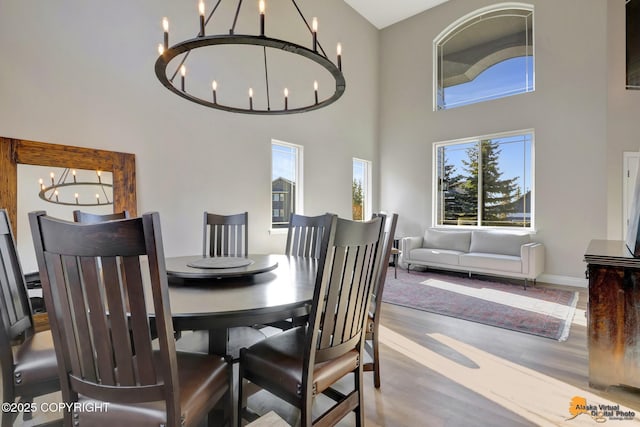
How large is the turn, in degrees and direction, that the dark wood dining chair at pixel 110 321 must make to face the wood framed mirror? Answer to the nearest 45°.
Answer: approximately 45° to its left

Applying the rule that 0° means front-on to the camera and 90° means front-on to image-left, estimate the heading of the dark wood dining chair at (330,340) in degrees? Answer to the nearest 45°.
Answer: approximately 135°

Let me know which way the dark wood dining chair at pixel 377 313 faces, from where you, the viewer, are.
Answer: facing to the left of the viewer

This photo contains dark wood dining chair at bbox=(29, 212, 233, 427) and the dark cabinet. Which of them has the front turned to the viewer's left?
the dark cabinet

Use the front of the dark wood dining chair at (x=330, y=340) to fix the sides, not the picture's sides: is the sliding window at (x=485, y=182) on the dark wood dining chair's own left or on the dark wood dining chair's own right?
on the dark wood dining chair's own right

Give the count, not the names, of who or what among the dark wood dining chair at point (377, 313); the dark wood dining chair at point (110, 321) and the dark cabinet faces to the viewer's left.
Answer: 2

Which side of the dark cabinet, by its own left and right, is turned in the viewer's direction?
left

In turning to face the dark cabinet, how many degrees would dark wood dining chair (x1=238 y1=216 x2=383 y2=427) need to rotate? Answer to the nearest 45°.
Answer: approximately 135° to its right

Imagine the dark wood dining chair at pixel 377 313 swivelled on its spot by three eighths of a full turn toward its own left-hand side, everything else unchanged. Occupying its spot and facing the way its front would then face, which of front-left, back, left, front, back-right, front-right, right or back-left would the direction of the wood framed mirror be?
back-right

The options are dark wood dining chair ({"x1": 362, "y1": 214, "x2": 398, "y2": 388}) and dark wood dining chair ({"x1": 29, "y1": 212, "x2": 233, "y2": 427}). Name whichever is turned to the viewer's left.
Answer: dark wood dining chair ({"x1": 362, "y1": 214, "x2": 398, "y2": 388})

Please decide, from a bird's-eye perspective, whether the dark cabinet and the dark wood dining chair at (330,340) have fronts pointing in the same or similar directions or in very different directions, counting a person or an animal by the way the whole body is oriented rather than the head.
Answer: same or similar directions

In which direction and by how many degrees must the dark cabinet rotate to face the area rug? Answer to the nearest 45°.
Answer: approximately 45° to its right

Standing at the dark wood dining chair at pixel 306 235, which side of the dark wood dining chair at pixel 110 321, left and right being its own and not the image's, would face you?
front

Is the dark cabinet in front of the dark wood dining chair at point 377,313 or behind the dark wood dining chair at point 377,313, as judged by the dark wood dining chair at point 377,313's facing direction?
behind

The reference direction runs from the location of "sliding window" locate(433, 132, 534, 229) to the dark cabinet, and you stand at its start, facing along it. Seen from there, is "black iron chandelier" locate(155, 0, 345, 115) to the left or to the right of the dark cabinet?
right
